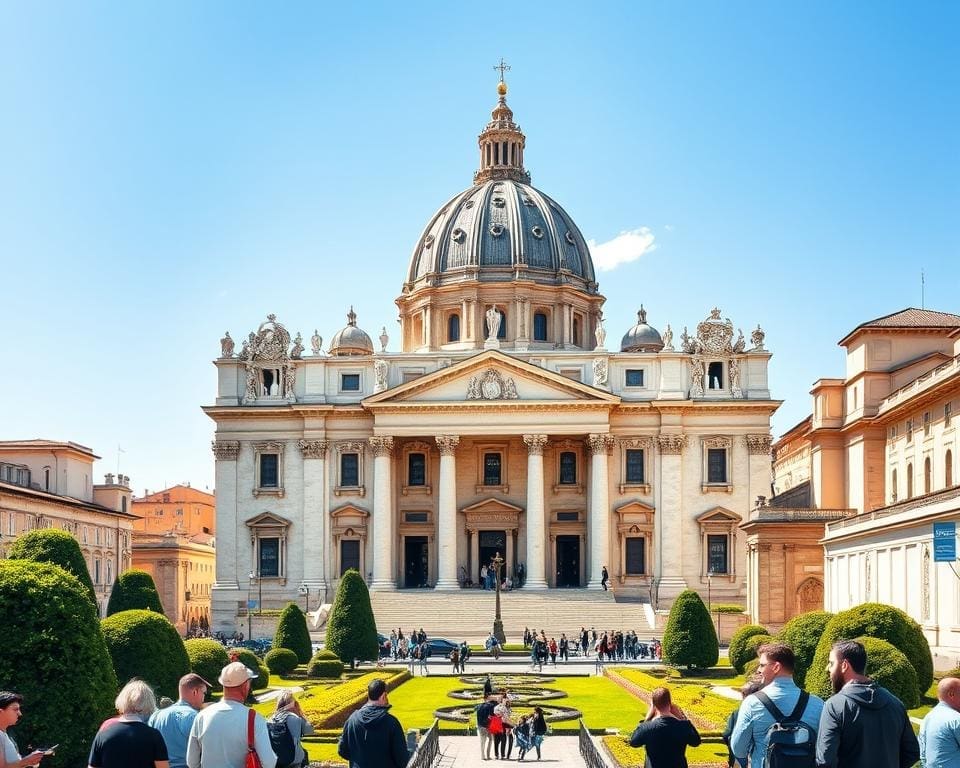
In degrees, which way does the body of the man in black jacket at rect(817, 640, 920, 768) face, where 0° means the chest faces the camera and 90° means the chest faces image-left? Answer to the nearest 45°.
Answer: approximately 135°

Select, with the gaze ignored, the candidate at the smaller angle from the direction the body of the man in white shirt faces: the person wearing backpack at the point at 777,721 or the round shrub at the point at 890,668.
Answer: the round shrub

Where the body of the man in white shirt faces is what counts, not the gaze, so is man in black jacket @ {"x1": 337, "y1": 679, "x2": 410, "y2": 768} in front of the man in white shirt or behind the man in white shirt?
in front

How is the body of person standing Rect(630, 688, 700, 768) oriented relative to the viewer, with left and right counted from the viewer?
facing away from the viewer

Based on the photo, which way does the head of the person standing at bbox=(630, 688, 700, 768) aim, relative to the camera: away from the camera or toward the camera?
away from the camera

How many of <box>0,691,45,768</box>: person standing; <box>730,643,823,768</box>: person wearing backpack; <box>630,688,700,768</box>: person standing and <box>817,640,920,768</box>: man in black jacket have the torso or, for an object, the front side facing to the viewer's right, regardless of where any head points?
1

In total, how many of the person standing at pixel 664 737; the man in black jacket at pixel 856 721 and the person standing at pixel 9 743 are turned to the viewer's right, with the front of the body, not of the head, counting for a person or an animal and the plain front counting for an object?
1

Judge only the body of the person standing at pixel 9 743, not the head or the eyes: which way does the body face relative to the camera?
to the viewer's right

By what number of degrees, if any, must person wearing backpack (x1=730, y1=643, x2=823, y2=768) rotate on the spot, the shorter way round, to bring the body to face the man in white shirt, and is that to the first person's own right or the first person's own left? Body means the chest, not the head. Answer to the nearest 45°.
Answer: approximately 45° to the first person's own left

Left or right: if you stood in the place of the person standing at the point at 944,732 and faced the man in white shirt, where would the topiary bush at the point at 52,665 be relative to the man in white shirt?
right

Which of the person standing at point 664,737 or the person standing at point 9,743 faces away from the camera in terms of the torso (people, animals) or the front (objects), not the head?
the person standing at point 664,737

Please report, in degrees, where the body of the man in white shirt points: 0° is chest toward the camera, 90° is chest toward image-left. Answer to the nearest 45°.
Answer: approximately 225°

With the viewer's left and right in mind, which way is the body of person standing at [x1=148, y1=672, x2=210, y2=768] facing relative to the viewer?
facing away from the viewer and to the right of the viewer

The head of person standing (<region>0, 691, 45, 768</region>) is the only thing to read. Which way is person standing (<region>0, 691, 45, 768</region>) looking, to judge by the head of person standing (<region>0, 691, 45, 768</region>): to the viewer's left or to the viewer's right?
to the viewer's right
